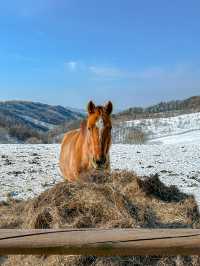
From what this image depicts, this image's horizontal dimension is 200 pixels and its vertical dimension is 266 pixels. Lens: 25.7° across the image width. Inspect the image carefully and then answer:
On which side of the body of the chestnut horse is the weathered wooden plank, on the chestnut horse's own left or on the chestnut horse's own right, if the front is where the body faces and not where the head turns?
on the chestnut horse's own right

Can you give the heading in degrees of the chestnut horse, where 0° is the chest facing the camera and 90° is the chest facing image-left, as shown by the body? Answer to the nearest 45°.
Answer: approximately 315°
